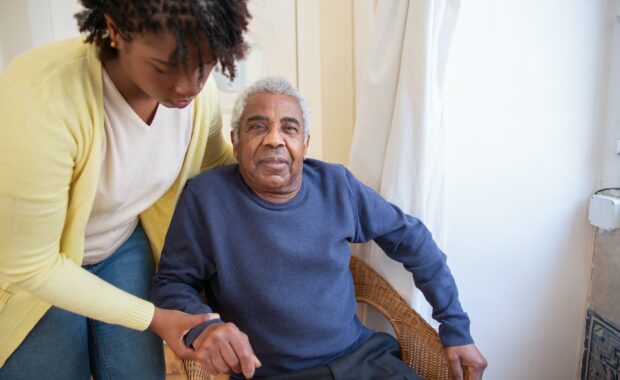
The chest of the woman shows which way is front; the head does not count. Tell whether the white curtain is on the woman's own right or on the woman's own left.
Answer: on the woman's own left

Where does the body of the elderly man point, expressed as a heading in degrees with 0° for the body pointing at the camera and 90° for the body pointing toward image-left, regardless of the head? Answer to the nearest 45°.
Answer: approximately 0°
